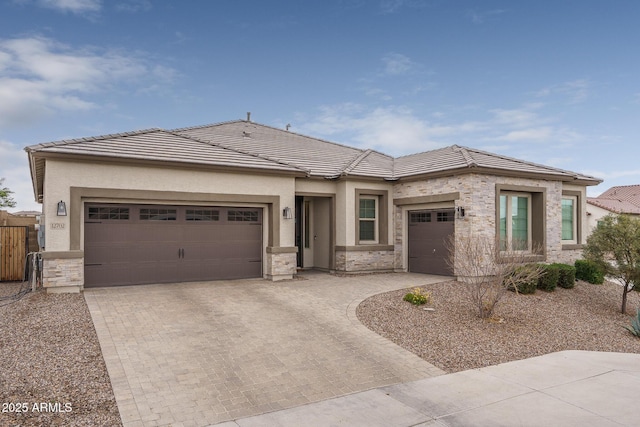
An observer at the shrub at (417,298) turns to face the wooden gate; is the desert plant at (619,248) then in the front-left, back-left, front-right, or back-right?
back-right

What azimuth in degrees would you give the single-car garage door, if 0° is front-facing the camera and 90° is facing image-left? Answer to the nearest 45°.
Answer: approximately 45°

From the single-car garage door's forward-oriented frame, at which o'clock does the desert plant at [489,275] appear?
The desert plant is roughly at 10 o'clock from the single-car garage door.

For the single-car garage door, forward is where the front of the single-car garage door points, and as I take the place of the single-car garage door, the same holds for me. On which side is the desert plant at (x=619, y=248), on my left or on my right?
on my left

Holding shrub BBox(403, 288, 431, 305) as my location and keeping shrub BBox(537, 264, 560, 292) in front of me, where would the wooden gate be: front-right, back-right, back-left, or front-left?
back-left

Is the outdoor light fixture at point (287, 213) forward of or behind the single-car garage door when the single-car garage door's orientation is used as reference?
forward

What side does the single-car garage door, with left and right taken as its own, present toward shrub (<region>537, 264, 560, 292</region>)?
left

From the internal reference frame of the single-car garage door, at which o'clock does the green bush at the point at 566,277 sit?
The green bush is roughly at 8 o'clock from the single-car garage door.

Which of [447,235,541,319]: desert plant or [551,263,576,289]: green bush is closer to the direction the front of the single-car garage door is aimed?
the desert plant
